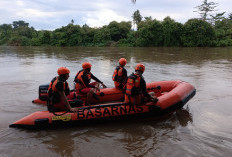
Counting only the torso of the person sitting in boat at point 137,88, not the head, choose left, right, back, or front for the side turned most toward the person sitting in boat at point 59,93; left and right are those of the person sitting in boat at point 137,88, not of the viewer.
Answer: back

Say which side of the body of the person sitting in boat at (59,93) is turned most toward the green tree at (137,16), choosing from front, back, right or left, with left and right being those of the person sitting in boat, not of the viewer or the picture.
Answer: left

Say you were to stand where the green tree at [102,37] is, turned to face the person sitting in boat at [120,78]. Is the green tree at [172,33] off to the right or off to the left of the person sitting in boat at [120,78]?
left

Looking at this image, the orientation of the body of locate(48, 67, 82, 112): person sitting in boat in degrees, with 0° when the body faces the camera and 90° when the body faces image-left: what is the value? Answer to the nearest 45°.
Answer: approximately 270°

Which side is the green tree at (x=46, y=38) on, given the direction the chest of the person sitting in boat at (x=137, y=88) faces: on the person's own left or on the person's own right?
on the person's own left

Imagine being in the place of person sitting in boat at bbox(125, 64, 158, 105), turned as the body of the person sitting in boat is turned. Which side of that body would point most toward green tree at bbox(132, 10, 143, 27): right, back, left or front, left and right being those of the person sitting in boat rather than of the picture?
left

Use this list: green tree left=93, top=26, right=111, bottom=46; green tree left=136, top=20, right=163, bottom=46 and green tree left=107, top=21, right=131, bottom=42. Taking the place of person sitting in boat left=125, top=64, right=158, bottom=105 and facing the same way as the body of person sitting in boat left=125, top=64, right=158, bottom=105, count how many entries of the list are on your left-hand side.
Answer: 3

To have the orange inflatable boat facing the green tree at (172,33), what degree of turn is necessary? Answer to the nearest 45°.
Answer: approximately 90° to its left

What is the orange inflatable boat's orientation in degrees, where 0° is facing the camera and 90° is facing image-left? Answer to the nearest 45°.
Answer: approximately 270°

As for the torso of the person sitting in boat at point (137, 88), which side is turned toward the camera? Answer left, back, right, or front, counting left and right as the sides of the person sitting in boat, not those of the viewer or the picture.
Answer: right
